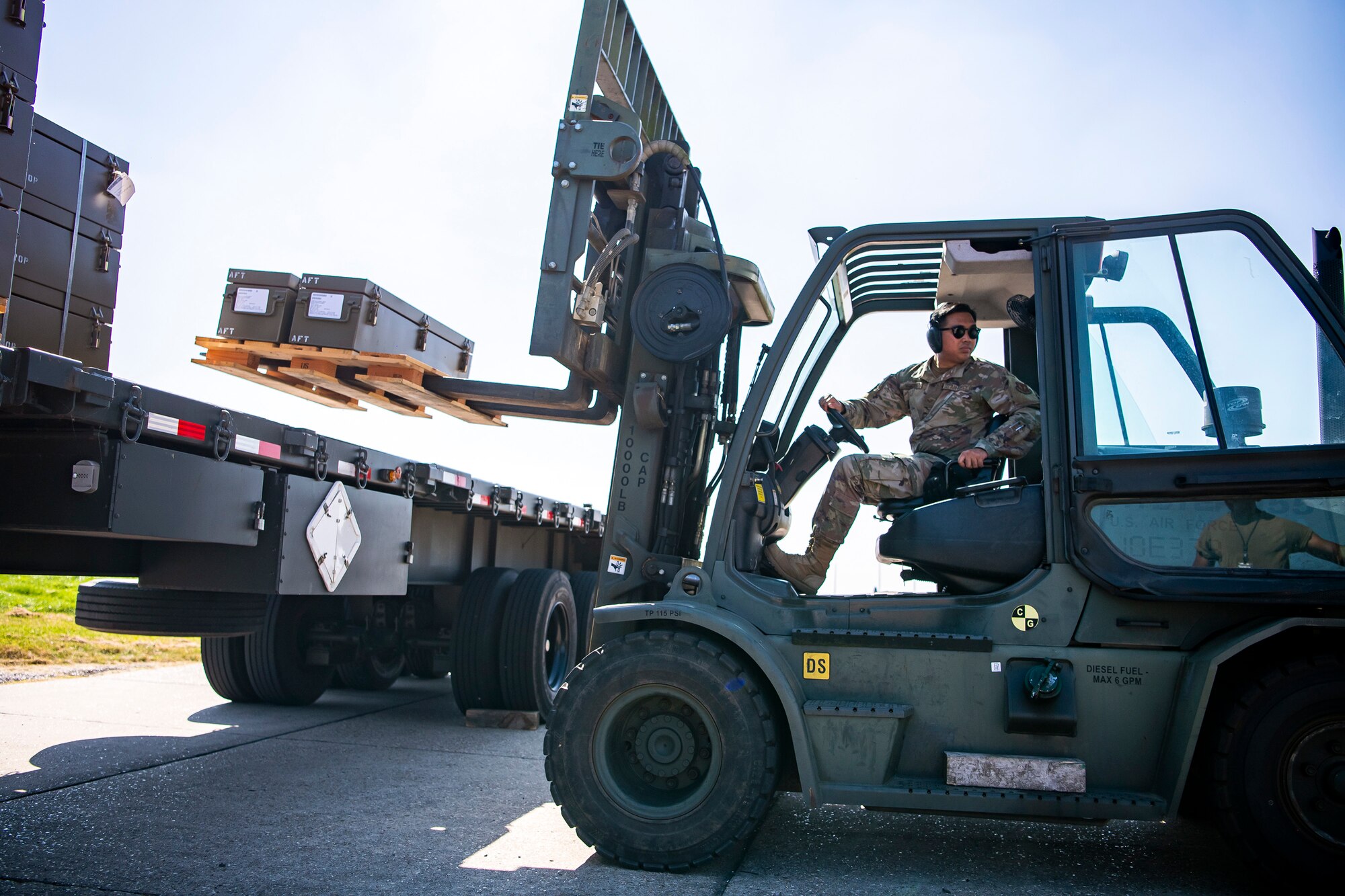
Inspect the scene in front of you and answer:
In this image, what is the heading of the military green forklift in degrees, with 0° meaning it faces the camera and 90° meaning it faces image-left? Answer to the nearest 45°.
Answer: approximately 90°

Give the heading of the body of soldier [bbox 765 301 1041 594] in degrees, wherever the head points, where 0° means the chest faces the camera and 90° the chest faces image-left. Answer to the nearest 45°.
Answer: approximately 45°
